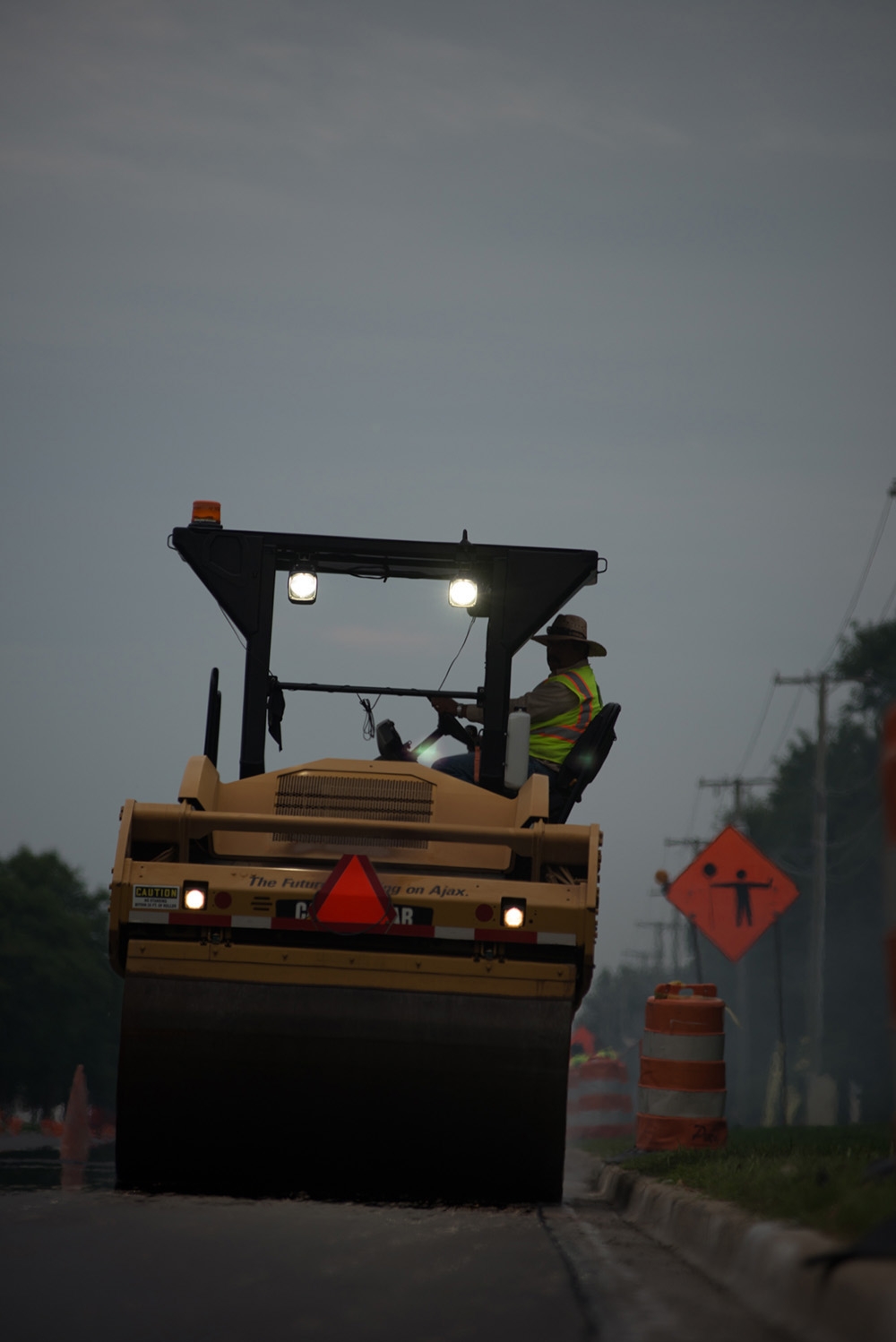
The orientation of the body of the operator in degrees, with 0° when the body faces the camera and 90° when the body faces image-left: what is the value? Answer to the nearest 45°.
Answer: approximately 90°

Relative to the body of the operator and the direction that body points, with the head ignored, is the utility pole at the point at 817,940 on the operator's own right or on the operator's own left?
on the operator's own right

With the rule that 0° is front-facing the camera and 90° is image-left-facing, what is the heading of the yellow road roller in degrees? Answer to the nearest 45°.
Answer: approximately 180°
